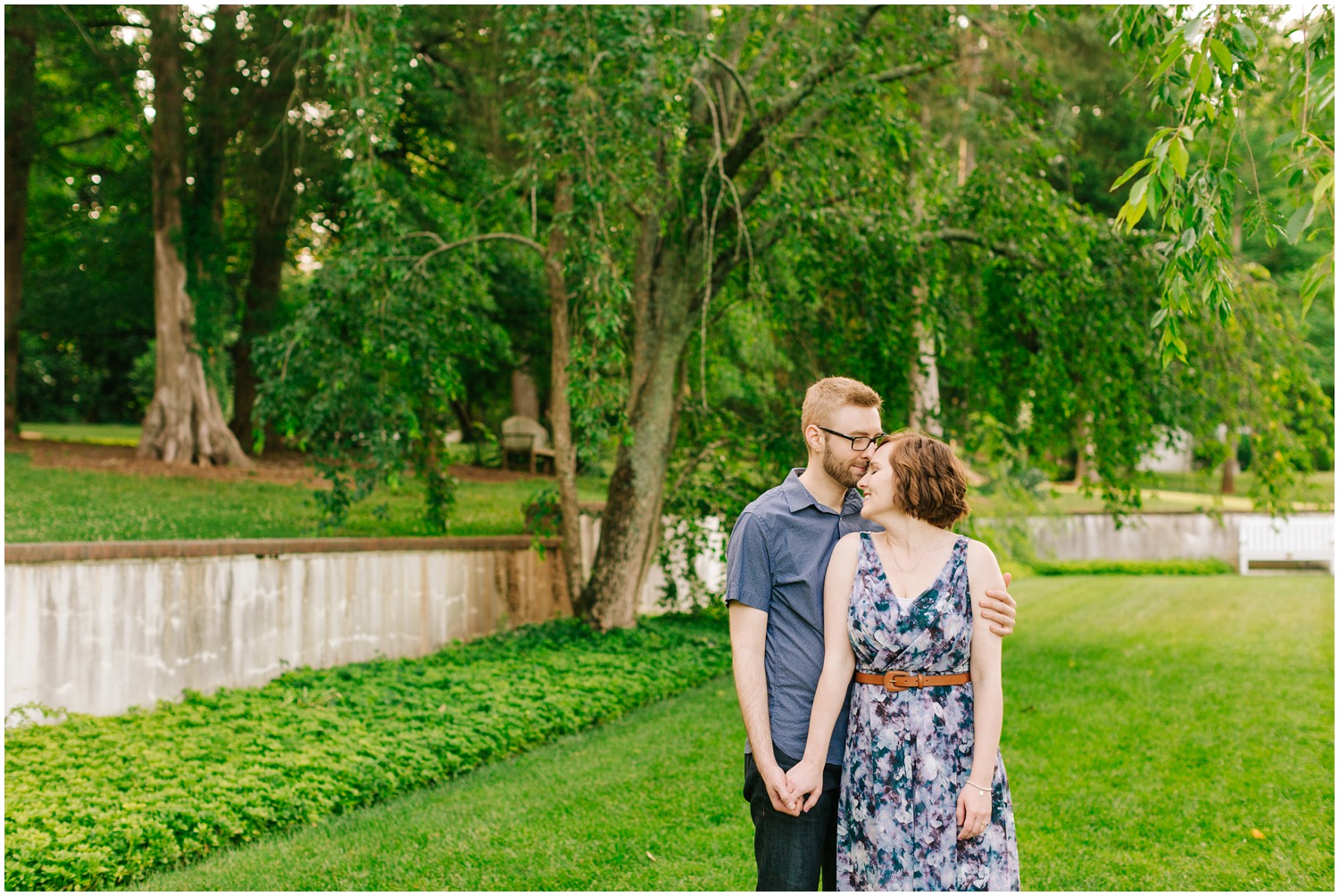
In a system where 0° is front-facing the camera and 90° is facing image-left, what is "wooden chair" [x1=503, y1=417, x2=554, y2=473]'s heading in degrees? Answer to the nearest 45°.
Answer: approximately 315°

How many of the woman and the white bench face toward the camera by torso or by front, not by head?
2

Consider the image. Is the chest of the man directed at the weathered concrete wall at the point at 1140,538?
no

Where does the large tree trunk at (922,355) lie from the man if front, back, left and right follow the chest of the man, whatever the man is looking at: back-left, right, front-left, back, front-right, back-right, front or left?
back-left

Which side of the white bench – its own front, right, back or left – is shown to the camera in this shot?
front

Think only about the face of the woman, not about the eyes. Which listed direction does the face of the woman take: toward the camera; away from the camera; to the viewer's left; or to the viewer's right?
to the viewer's left

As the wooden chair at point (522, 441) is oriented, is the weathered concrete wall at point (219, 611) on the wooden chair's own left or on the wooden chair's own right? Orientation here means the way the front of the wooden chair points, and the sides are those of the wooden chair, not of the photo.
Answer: on the wooden chair's own right

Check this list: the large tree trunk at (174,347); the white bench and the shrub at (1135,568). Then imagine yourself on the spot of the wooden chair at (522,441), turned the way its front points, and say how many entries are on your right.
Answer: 1

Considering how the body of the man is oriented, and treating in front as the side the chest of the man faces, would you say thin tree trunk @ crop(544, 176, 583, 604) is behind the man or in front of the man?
behind

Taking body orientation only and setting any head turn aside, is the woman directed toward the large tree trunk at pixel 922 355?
no

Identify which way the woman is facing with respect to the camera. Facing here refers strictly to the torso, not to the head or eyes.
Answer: toward the camera

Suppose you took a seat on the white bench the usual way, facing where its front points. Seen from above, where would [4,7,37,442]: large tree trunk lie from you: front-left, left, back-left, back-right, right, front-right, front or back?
front-right

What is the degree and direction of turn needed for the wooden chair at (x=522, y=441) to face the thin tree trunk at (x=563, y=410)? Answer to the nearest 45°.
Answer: approximately 45° to its right
